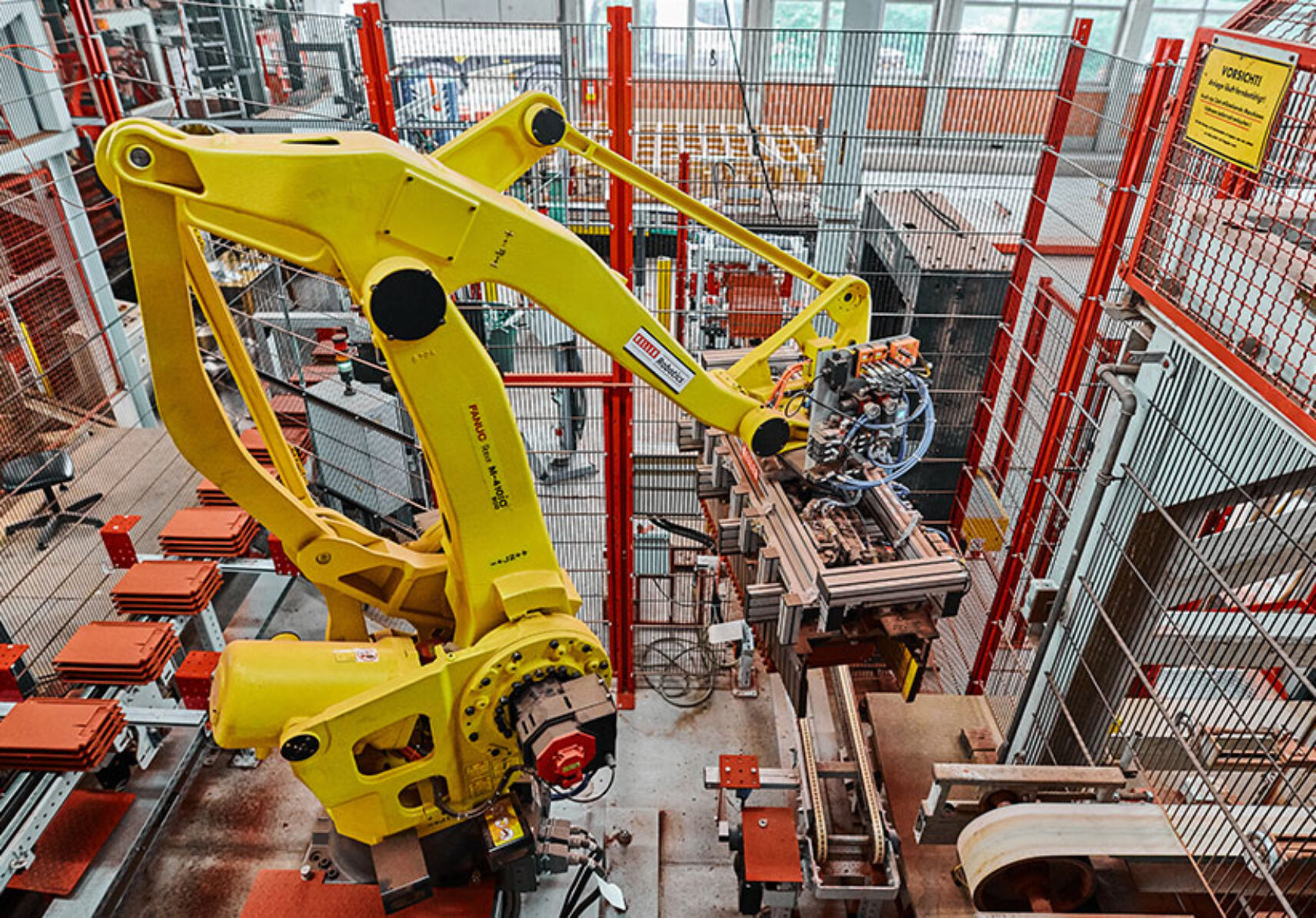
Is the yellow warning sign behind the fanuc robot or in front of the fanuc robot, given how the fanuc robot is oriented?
in front

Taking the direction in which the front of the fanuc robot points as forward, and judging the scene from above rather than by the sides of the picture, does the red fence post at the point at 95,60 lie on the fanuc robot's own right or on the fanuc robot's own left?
on the fanuc robot's own left

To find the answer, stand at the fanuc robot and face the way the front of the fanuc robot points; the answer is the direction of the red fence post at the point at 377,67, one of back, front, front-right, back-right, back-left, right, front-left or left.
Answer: left

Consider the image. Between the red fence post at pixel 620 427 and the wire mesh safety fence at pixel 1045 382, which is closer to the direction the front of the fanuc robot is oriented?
the wire mesh safety fence

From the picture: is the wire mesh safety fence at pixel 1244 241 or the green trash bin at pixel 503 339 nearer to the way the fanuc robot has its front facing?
the wire mesh safety fence

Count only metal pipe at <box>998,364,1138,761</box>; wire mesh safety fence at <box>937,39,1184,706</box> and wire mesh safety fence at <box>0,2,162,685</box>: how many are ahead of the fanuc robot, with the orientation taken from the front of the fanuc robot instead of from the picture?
2

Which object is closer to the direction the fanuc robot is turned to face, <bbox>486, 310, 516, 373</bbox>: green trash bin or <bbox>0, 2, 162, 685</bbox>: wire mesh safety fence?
the green trash bin

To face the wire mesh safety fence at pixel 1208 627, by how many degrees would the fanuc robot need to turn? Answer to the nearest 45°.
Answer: approximately 45° to its right

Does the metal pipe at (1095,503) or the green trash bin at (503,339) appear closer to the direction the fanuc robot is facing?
the metal pipe

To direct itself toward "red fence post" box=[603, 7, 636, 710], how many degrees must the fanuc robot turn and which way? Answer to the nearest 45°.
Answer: approximately 45° to its left

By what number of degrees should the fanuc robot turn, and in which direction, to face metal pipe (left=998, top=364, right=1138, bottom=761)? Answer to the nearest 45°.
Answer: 0° — it already faces it

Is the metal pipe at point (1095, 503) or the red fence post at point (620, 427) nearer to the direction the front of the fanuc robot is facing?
the metal pipe

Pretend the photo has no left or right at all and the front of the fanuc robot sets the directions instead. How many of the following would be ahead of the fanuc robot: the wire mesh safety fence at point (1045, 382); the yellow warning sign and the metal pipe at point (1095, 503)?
3

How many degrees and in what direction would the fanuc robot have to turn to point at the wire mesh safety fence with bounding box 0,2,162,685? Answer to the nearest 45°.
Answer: approximately 135° to its left

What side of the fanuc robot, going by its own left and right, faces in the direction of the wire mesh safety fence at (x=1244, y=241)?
front

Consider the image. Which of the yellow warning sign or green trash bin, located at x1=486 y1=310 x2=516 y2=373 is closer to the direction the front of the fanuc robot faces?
the yellow warning sign

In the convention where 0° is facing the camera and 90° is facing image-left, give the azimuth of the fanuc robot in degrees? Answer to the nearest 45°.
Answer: approximately 270°
